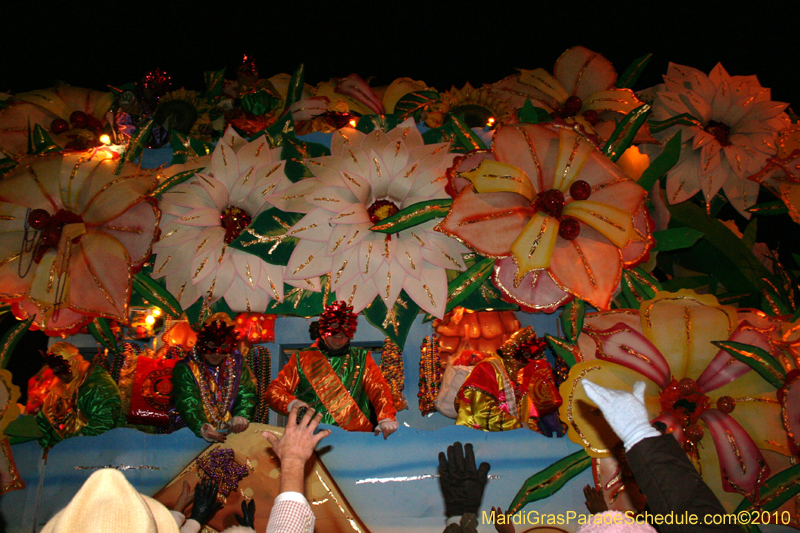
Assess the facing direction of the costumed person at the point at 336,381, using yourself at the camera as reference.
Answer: facing the viewer

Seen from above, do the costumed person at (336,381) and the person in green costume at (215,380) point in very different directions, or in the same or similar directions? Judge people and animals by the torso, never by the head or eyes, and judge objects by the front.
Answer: same or similar directions

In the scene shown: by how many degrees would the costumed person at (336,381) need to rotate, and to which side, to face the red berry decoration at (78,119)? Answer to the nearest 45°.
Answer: approximately 90° to its right

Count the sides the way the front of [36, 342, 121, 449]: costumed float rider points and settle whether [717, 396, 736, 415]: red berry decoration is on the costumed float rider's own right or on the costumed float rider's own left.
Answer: on the costumed float rider's own left

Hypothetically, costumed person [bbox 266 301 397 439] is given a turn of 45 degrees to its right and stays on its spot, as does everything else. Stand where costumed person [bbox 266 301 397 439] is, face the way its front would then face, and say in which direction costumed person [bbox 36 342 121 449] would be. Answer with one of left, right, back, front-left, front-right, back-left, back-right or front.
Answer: front-right

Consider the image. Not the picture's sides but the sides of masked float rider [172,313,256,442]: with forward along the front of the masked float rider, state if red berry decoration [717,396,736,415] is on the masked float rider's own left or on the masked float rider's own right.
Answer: on the masked float rider's own left

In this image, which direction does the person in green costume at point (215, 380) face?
toward the camera

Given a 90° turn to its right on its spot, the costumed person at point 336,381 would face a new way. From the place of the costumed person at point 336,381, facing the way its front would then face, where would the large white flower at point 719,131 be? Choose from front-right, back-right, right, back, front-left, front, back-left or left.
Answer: back

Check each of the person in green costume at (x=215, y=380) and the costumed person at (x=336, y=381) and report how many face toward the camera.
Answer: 2
